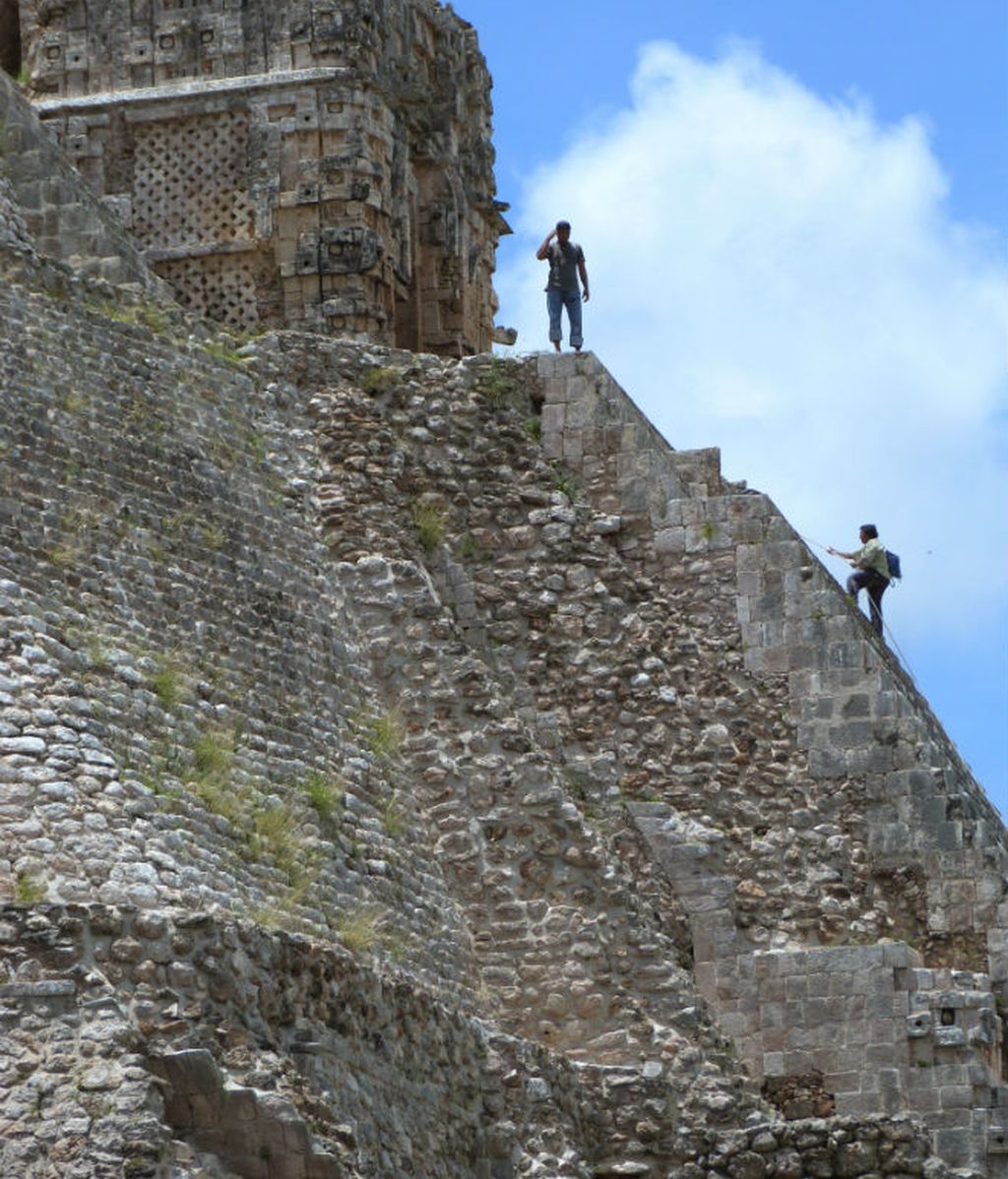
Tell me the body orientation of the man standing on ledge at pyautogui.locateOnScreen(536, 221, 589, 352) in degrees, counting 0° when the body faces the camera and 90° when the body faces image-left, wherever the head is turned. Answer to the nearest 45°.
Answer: approximately 0°

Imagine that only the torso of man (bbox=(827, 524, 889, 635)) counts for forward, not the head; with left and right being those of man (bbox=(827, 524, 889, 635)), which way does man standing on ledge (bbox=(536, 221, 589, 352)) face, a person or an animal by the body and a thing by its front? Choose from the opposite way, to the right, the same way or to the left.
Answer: to the left

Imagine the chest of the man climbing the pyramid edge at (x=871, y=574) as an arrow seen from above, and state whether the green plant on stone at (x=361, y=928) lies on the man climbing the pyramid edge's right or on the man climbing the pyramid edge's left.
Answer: on the man climbing the pyramid edge's left

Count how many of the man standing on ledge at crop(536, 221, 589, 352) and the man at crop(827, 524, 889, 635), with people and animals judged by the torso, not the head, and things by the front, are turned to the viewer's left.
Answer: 1

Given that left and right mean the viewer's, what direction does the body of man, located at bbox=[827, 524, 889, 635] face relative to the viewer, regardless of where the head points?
facing to the left of the viewer
